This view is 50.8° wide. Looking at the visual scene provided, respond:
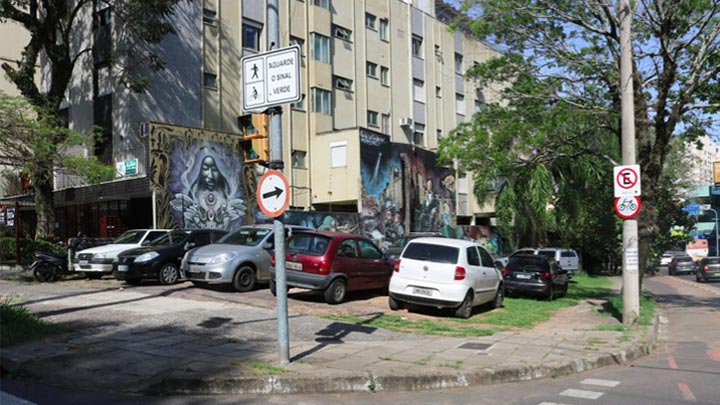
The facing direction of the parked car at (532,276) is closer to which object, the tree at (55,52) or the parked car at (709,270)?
the parked car

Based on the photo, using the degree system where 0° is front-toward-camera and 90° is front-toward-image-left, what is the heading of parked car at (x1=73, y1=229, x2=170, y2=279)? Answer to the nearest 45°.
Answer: approximately 45°

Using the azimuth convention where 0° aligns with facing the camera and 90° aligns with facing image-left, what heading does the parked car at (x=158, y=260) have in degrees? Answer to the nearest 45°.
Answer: approximately 45°

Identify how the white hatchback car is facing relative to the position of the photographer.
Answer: facing away from the viewer and to the right of the viewer

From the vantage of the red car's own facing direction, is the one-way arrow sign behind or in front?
behind

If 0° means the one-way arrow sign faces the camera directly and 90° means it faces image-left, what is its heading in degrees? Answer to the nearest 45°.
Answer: approximately 45°

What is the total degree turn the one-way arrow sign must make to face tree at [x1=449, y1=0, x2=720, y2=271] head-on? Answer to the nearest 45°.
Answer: approximately 180°

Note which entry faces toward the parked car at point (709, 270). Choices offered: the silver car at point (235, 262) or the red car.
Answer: the red car

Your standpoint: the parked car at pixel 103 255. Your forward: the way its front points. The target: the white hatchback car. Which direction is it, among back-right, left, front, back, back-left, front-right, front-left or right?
left
